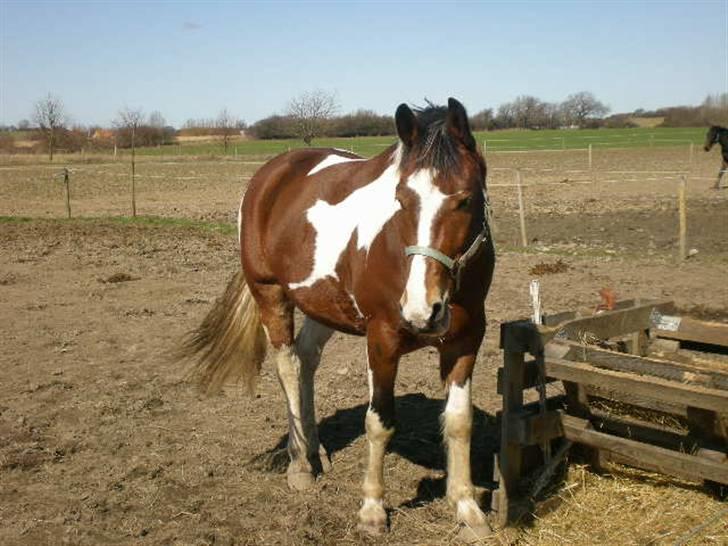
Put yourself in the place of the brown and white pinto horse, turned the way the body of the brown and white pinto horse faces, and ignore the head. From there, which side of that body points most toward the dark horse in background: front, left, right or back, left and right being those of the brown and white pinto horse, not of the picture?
left

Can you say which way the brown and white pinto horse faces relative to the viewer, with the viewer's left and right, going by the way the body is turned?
facing the viewer and to the right of the viewer

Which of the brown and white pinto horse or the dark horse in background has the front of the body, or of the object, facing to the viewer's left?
the dark horse in background

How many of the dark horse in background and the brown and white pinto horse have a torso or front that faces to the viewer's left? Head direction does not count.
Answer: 1

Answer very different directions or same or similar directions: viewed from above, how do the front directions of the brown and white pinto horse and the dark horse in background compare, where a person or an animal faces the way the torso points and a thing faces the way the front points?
very different directions

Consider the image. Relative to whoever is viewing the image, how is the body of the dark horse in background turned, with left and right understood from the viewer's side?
facing to the left of the viewer
